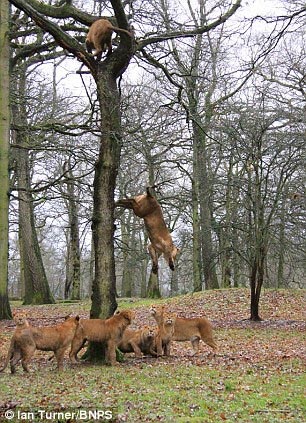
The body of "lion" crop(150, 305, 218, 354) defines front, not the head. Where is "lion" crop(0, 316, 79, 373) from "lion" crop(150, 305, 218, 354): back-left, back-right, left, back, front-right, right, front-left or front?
front-left

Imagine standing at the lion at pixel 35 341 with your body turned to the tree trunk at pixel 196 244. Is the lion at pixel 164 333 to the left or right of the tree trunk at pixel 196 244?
right

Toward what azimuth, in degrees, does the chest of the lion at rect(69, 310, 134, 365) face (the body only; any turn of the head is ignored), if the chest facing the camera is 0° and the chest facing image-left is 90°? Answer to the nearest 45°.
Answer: approximately 270°

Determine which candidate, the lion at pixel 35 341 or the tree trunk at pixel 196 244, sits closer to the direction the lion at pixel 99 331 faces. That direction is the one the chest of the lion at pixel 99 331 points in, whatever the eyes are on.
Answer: the tree trunk

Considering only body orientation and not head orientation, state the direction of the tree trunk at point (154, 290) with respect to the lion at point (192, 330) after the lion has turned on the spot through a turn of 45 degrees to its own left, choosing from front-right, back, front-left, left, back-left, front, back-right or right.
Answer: back-right

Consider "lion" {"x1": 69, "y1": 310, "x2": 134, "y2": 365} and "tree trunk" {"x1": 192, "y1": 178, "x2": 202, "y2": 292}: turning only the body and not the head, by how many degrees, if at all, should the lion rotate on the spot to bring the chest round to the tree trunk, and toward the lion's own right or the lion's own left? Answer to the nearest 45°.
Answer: approximately 90° to the lion's own left

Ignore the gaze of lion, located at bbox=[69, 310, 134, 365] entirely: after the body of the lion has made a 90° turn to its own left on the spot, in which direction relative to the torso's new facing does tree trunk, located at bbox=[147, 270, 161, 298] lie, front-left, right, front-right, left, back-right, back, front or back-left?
front

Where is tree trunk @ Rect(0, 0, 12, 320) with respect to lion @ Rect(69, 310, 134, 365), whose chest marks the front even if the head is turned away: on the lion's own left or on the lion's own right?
on the lion's own left

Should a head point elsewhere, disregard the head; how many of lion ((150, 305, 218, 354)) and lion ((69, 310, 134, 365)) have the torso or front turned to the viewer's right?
1

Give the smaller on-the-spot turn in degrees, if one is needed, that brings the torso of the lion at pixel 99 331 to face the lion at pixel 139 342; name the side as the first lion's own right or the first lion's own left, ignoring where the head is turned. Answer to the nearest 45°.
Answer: approximately 45° to the first lion's own left

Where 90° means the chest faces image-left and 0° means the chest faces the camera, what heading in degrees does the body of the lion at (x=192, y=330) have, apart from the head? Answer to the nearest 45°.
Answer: approximately 90°

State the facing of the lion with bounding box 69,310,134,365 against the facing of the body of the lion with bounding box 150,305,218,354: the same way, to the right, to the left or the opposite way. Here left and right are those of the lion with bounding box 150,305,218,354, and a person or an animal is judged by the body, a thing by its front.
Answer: the opposite way
